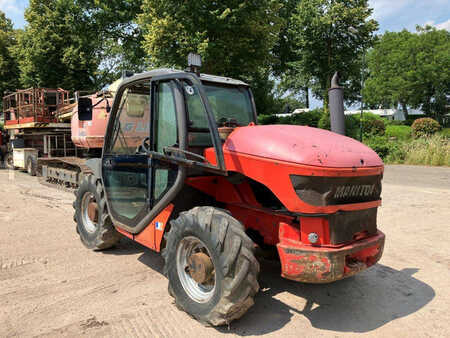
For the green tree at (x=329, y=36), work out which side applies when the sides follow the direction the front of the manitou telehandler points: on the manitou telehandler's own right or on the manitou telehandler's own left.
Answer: on the manitou telehandler's own right

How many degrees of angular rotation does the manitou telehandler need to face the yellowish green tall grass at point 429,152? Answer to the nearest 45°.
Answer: approximately 90° to its right

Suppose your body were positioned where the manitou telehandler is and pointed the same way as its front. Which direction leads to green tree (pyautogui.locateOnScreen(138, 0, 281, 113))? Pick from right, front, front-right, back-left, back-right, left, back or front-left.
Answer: front-right

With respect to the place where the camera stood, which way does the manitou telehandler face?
facing away from the viewer and to the left of the viewer

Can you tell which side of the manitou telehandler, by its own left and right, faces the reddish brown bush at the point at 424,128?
right

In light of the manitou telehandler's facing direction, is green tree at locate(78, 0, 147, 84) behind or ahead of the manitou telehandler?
ahead
